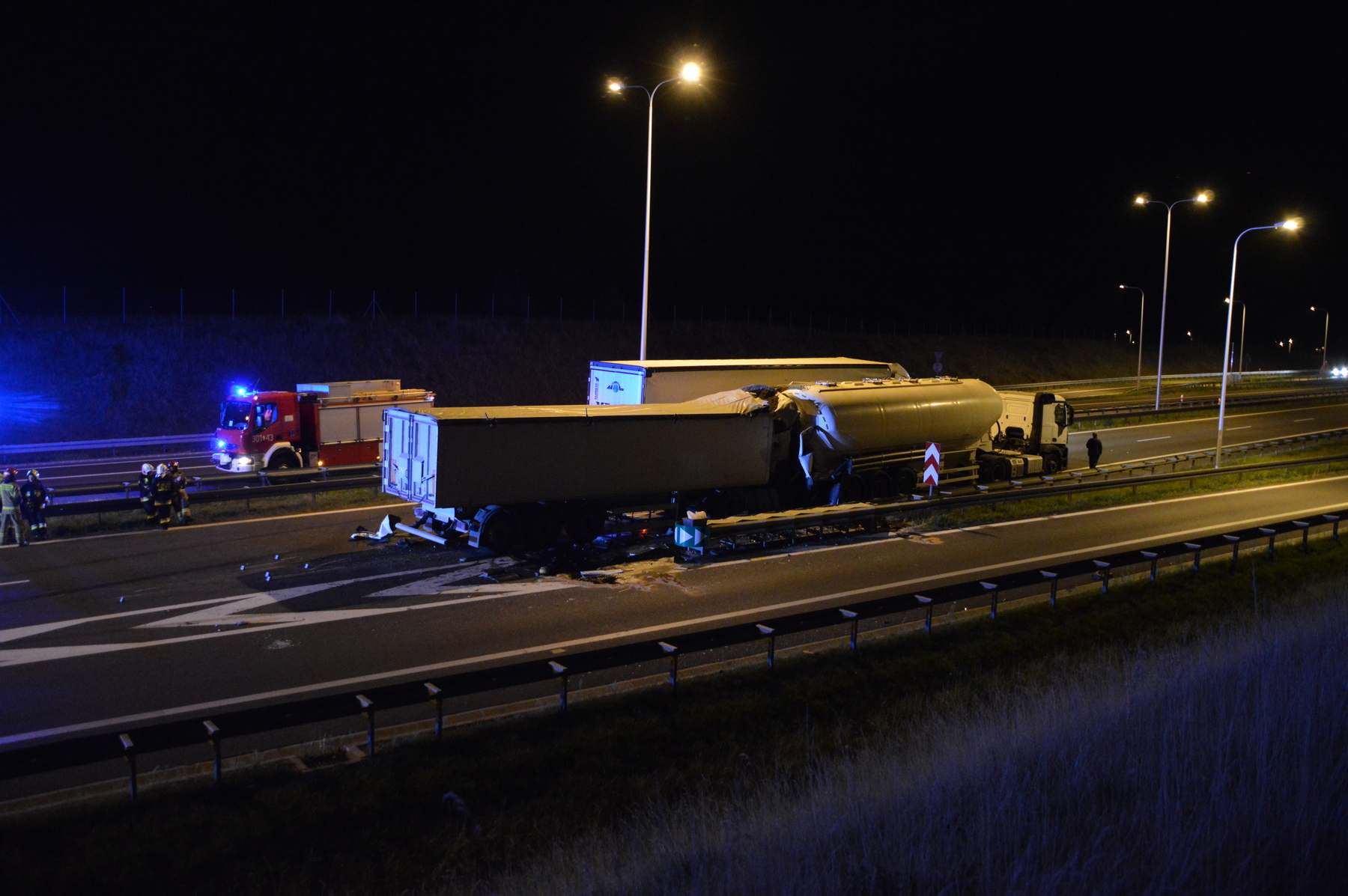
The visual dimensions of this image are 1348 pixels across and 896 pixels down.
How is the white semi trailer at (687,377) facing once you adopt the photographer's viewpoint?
facing away from the viewer and to the right of the viewer

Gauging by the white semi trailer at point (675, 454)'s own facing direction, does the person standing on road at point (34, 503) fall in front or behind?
behind

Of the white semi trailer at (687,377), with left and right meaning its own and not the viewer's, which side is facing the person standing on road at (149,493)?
back

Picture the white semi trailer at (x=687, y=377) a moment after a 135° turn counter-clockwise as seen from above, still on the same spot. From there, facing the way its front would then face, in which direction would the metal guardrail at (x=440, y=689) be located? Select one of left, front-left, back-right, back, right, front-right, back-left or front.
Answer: left

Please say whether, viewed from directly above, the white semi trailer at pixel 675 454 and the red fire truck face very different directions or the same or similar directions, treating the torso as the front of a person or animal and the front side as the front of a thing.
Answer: very different directions

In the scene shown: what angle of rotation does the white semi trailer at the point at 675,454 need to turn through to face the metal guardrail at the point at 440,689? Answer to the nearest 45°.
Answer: approximately 135° to its right

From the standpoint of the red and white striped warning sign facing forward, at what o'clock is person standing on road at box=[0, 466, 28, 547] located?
The person standing on road is roughly at 2 o'clock from the red and white striped warning sign.

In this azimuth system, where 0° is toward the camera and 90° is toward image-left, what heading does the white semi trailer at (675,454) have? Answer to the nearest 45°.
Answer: approximately 225°

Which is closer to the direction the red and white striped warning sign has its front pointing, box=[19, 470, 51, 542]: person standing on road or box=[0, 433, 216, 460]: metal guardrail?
the person standing on road

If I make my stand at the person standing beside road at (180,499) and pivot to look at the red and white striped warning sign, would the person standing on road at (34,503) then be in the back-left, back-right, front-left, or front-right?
back-right

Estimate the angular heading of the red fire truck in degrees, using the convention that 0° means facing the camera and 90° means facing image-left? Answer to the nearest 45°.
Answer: approximately 45°
